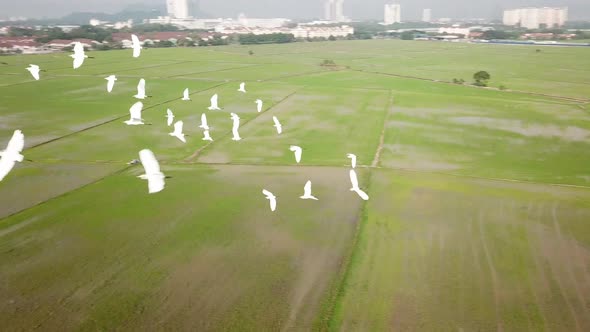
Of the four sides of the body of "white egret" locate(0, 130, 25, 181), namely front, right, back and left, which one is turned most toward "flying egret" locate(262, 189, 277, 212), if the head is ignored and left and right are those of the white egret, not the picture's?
back

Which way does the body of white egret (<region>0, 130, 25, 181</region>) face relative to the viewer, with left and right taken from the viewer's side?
facing to the left of the viewer

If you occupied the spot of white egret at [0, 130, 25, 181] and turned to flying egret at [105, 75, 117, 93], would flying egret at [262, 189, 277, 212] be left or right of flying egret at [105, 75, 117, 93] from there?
right

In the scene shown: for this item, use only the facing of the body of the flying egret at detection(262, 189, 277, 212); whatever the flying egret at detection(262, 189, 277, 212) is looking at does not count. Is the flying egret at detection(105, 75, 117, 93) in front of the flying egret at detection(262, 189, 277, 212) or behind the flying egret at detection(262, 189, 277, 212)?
in front

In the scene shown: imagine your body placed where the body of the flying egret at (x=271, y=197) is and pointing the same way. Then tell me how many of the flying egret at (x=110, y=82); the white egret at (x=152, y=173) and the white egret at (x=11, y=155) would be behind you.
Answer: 0

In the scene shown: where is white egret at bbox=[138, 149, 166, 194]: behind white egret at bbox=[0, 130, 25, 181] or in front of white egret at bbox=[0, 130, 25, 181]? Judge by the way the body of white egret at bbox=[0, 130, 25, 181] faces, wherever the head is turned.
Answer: behind

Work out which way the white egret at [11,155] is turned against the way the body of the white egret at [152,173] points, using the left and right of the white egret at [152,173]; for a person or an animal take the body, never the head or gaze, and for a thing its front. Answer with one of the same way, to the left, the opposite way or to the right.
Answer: the same way

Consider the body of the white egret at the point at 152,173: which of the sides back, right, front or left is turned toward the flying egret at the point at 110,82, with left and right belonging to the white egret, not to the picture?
right

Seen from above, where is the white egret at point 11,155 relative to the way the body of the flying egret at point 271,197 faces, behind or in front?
in front

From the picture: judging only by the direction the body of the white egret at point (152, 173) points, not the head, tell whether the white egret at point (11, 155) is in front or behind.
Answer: in front

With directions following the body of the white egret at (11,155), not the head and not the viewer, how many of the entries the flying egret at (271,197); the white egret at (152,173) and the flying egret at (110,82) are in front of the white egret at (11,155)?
0

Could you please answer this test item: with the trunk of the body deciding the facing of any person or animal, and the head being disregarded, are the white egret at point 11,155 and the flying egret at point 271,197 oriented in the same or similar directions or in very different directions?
same or similar directions

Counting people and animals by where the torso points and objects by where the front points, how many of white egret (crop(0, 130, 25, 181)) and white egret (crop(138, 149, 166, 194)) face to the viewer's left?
2
